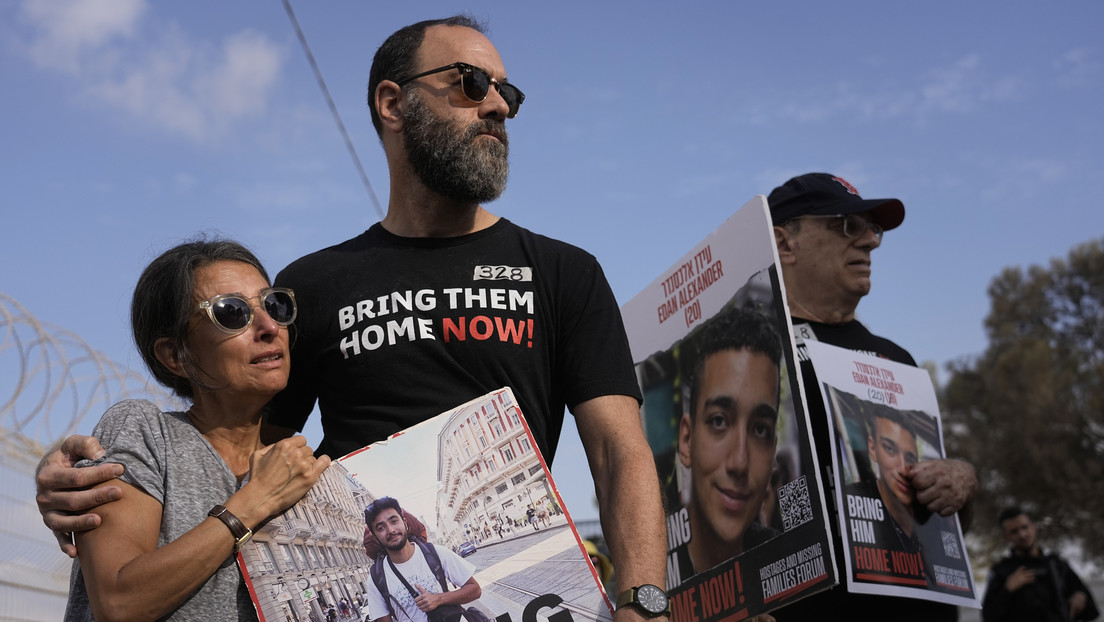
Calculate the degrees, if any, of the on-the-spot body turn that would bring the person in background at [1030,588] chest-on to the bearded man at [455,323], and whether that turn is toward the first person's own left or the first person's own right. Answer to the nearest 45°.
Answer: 0° — they already face them

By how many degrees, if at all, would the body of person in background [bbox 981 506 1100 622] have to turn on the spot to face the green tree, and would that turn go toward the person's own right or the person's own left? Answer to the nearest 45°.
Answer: approximately 180°

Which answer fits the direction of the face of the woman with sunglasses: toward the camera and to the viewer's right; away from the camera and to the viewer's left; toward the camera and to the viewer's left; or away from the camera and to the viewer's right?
toward the camera and to the viewer's right

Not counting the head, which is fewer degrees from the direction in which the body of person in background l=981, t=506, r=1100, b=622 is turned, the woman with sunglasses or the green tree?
the woman with sunglasses

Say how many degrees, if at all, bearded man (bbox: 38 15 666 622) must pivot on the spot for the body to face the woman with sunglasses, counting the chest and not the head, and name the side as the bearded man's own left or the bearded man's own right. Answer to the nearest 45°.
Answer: approximately 90° to the bearded man's own right

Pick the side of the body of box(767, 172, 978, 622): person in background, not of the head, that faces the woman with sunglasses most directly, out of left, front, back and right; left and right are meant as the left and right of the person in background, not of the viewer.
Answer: right

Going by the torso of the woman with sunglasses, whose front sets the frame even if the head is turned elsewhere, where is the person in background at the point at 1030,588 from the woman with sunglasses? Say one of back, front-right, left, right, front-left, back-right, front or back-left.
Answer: left

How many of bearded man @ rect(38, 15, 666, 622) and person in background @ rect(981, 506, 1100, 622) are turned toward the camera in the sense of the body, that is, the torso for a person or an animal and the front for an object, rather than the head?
2

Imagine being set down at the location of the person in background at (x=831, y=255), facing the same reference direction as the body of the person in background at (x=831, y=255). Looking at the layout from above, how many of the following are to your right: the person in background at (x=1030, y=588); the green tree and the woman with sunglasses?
1

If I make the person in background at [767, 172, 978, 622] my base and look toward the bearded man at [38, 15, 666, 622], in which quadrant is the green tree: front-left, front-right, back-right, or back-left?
back-right

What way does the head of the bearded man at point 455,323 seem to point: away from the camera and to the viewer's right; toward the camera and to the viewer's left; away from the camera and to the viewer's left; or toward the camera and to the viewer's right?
toward the camera and to the viewer's right

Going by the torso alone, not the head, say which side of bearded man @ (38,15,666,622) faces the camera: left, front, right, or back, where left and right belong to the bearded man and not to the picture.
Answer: front
